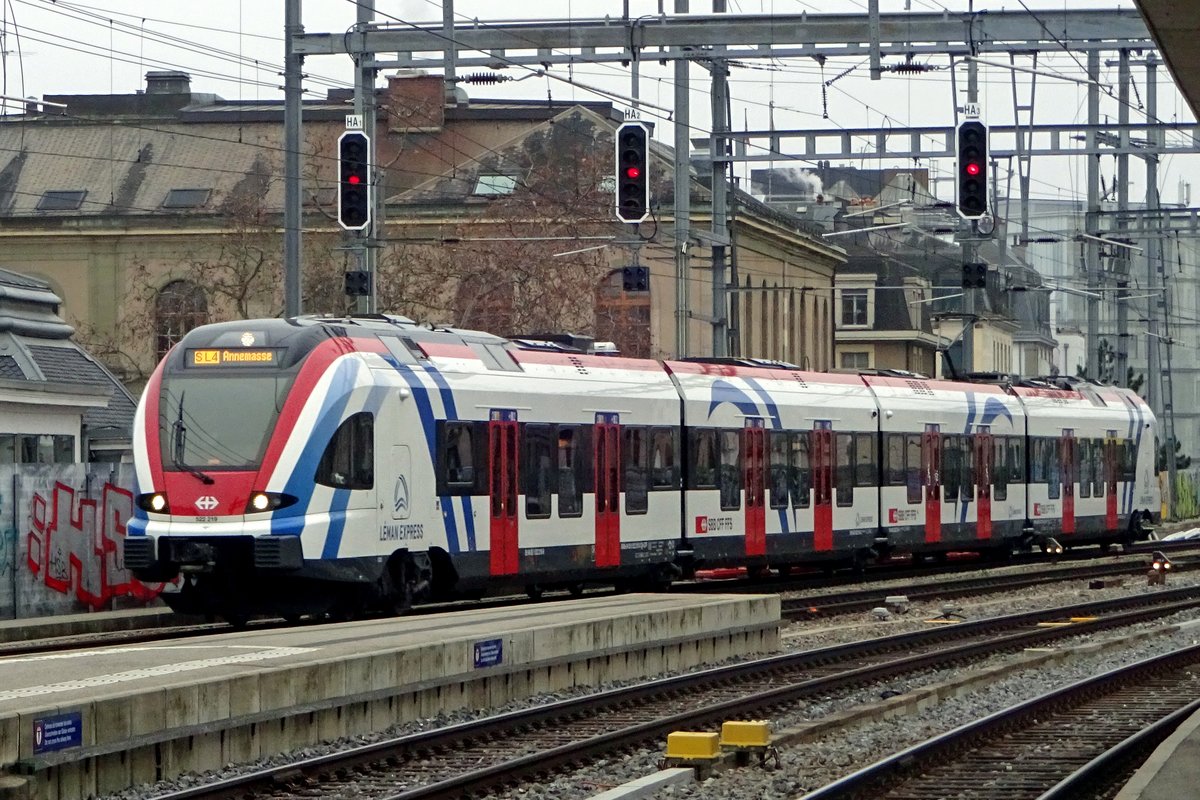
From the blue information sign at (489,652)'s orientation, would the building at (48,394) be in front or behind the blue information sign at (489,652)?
behind

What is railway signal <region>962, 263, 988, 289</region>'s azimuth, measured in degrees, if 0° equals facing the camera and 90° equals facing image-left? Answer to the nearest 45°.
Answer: approximately 0°

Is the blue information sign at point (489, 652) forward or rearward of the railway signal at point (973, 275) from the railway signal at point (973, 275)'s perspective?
forward

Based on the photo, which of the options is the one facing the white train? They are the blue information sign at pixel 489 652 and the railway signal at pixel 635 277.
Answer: the railway signal

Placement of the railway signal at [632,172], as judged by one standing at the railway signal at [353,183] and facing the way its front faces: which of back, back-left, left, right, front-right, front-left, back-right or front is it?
left

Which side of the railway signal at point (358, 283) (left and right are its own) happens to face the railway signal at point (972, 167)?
left

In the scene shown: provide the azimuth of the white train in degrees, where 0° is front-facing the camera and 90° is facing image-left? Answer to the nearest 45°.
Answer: approximately 45°

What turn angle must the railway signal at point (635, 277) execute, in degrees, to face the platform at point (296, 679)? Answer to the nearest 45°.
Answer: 0° — it already faces it

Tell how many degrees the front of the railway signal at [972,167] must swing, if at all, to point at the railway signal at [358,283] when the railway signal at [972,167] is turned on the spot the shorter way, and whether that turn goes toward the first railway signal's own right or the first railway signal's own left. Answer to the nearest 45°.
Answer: approximately 90° to the first railway signal's own right

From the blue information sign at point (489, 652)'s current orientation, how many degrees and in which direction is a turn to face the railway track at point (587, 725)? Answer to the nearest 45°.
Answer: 0° — it already faces it
